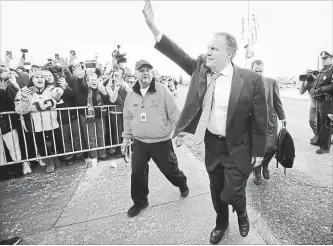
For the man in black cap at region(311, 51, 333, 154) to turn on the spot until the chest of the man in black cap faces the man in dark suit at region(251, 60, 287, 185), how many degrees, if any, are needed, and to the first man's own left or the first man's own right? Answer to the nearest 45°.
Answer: approximately 45° to the first man's own left

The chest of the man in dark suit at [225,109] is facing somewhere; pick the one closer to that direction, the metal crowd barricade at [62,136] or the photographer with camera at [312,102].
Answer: the metal crowd barricade

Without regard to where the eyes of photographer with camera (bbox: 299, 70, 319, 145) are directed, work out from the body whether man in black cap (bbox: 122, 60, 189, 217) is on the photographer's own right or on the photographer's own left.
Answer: on the photographer's own left

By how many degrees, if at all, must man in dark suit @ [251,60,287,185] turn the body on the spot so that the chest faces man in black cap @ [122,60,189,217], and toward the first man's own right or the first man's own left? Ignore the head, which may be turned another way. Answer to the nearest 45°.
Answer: approximately 45° to the first man's own right

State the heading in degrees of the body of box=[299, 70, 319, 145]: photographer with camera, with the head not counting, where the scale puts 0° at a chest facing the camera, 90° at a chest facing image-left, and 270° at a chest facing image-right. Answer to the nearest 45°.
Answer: approximately 90°

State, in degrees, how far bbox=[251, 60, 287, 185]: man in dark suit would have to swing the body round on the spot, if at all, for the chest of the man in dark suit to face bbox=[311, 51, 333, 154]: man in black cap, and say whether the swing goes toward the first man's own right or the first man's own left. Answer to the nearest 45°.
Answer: approximately 135° to the first man's own left

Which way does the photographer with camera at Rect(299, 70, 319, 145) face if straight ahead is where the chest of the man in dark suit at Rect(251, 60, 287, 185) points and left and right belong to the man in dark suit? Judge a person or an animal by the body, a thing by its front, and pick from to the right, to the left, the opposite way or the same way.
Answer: to the right

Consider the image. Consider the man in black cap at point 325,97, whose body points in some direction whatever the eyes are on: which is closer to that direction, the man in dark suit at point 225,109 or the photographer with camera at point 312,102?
the man in dark suit

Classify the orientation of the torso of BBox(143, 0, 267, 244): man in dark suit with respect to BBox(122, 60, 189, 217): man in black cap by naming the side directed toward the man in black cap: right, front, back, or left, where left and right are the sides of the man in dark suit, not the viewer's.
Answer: right

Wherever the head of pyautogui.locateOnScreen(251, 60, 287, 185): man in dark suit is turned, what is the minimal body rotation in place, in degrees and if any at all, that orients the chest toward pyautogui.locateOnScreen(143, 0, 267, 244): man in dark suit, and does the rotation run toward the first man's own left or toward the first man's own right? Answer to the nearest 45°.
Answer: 0° — they already face them

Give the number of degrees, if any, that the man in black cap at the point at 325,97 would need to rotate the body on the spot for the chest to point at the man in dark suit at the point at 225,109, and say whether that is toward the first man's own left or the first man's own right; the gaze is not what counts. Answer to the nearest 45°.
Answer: approximately 45° to the first man's own left

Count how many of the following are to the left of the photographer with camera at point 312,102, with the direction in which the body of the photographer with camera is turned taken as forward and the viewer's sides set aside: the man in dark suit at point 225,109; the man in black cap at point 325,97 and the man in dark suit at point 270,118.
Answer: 3

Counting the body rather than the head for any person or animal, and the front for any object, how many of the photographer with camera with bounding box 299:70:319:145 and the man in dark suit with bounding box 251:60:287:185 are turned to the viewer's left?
1

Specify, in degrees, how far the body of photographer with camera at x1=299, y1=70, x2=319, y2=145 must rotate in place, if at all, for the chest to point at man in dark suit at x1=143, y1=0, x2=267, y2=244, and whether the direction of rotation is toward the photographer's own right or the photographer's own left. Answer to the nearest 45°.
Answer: approximately 90° to the photographer's own left
